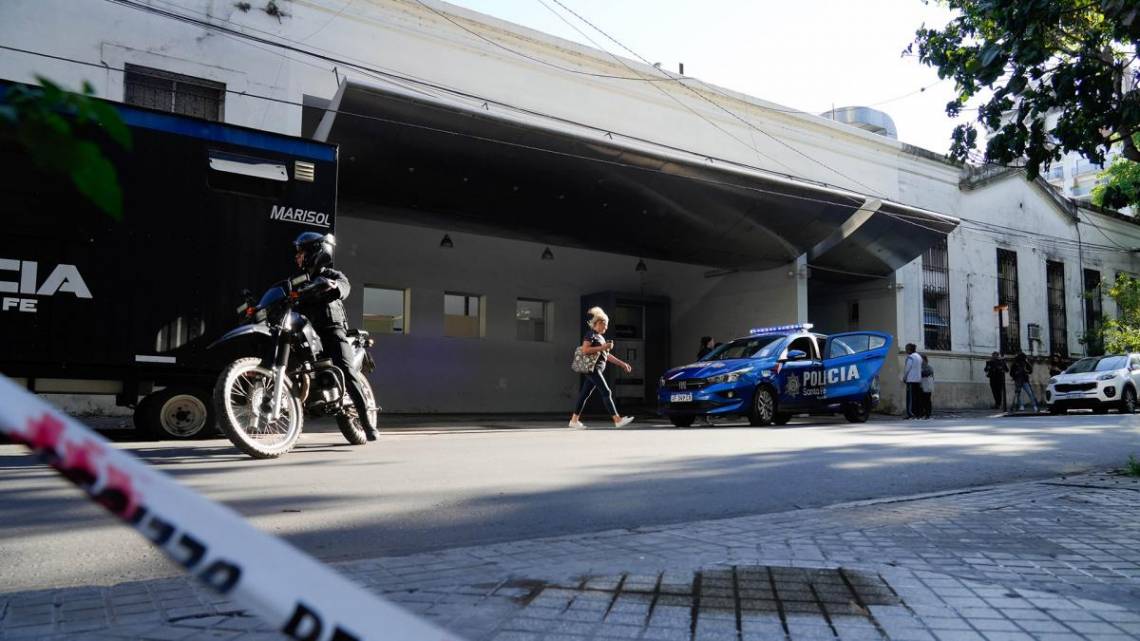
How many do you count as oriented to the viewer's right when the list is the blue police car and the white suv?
0

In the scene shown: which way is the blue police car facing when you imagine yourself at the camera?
facing the viewer and to the left of the viewer

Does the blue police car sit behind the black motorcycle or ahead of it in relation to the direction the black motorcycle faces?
behind

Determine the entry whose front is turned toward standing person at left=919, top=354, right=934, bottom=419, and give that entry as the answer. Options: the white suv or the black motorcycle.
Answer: the white suv

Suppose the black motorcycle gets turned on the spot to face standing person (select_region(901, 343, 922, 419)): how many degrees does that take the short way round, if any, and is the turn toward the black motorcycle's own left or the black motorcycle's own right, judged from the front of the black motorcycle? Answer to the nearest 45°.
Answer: approximately 180°

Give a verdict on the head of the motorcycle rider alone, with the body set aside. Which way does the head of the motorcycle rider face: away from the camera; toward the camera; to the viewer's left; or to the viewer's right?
to the viewer's left

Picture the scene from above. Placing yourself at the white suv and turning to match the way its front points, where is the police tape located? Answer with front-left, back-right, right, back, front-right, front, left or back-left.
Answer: front-left

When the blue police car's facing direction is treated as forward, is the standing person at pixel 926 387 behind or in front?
behind

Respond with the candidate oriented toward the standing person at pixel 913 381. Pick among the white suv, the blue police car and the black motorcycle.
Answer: the white suv

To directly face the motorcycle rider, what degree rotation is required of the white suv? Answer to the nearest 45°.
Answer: approximately 45° to its left
